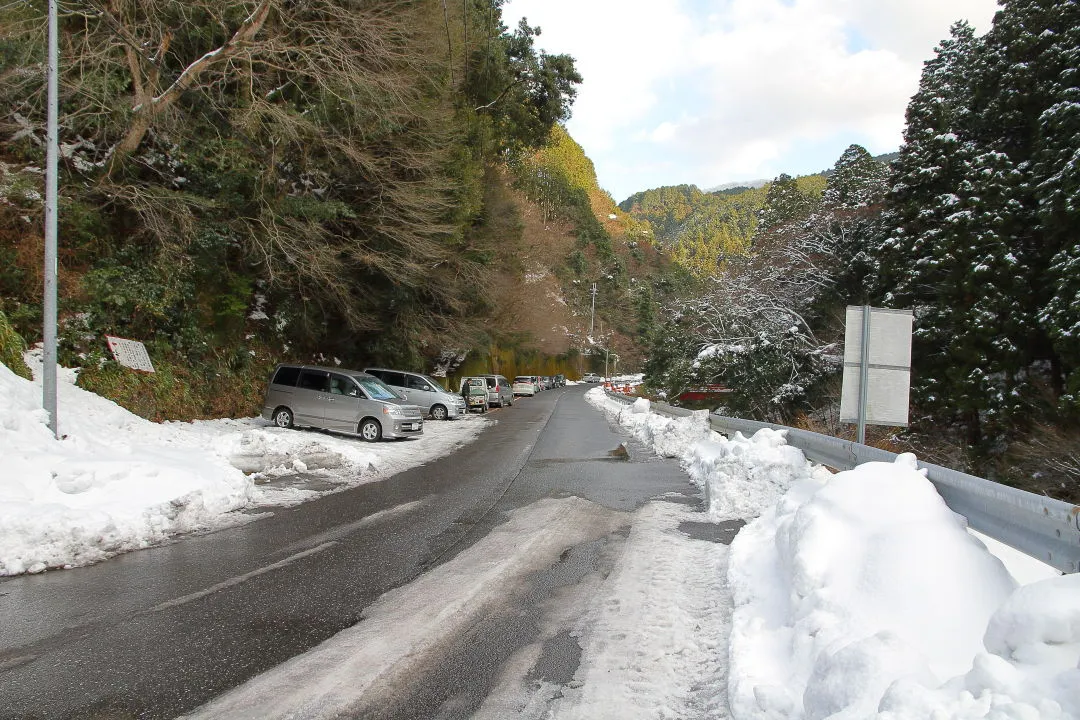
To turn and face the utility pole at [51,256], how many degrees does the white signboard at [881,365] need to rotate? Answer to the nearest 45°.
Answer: approximately 90° to its left

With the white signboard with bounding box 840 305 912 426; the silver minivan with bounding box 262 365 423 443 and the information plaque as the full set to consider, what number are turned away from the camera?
1

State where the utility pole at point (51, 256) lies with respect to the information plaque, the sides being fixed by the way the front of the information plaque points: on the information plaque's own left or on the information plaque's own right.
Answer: on the information plaque's own right

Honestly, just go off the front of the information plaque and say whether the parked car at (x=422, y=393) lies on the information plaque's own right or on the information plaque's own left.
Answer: on the information plaque's own left

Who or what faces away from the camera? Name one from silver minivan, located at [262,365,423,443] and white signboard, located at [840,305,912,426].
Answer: the white signboard

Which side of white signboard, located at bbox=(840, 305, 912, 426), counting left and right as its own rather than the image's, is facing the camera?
back

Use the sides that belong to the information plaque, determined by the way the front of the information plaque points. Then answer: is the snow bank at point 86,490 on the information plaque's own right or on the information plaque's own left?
on the information plaque's own right

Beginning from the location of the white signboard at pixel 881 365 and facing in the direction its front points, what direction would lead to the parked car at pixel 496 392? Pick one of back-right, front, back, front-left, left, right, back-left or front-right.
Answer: front-left

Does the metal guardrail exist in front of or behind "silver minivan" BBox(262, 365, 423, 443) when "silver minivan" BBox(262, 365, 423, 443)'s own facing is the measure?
in front

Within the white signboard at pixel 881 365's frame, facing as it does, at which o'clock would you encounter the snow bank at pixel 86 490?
The snow bank is roughly at 8 o'clock from the white signboard.

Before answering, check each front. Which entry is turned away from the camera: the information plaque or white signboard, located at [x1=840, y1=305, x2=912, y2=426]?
the white signboard

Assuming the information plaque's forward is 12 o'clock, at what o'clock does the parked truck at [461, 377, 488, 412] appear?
The parked truck is roughly at 9 o'clock from the information plaque.

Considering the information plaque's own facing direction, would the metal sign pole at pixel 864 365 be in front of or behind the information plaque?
in front
